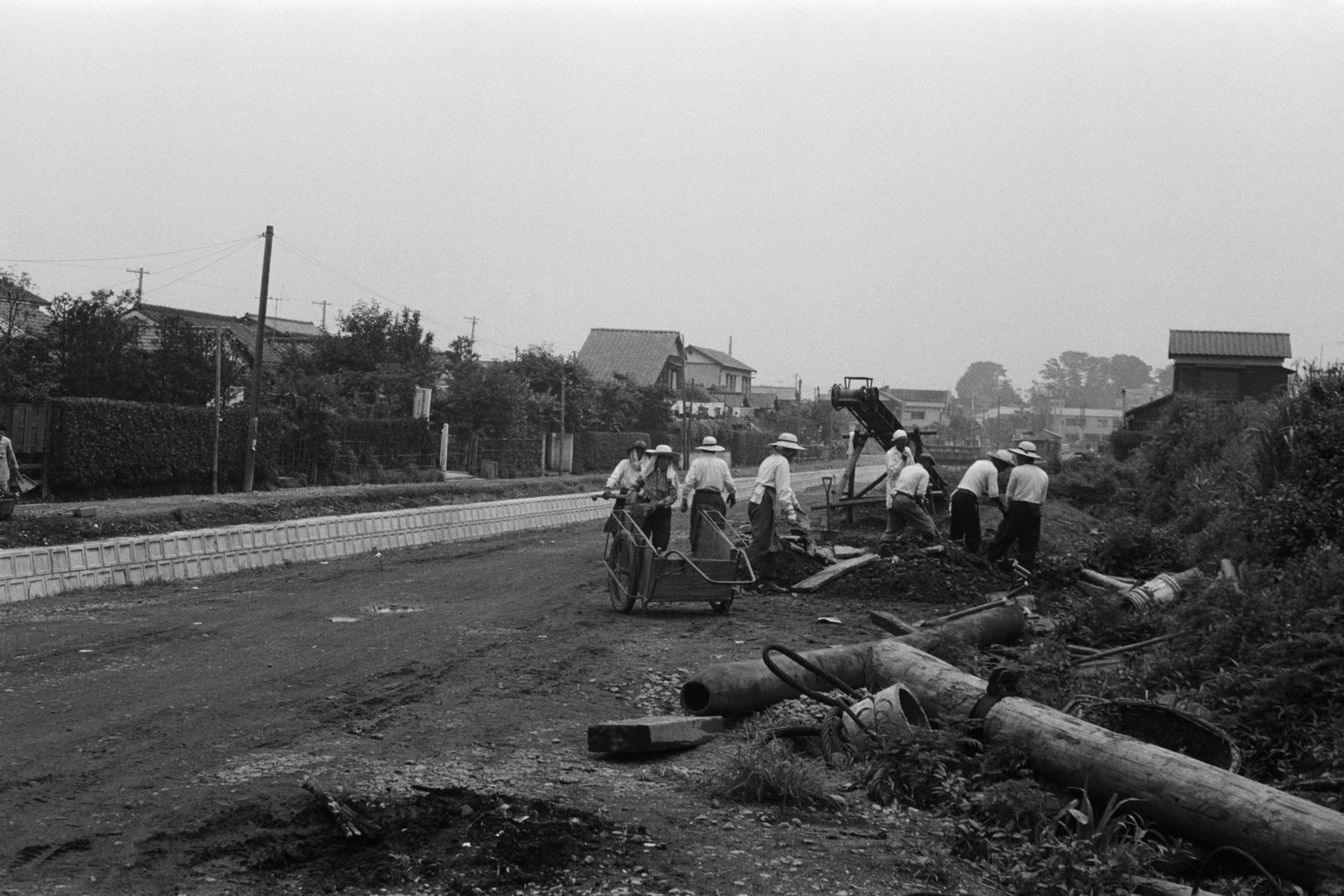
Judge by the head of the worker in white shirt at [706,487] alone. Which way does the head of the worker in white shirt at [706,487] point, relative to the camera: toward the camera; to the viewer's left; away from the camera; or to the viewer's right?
away from the camera

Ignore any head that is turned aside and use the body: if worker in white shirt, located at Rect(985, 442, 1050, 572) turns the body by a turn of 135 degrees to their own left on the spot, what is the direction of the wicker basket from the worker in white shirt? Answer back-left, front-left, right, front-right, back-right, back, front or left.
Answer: front-left

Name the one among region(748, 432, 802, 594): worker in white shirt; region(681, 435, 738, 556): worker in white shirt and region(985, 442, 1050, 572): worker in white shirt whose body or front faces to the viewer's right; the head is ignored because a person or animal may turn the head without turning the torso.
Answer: region(748, 432, 802, 594): worker in white shirt

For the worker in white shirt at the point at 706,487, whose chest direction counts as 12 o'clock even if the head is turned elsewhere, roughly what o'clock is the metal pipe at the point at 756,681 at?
The metal pipe is roughly at 6 o'clock from the worker in white shirt.

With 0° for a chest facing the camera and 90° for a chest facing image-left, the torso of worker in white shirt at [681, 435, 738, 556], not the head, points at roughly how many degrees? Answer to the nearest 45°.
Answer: approximately 180°

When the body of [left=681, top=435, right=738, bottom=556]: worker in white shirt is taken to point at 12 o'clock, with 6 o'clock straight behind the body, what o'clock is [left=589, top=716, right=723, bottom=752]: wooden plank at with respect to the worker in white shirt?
The wooden plank is roughly at 6 o'clock from the worker in white shirt.

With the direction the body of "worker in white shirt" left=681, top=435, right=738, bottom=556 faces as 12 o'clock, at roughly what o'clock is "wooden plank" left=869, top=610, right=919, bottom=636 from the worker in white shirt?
The wooden plank is roughly at 5 o'clock from the worker in white shirt.

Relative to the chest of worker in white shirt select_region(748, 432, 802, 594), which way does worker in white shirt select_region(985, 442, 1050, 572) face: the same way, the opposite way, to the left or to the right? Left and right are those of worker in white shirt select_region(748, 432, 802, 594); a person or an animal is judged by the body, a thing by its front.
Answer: to the left

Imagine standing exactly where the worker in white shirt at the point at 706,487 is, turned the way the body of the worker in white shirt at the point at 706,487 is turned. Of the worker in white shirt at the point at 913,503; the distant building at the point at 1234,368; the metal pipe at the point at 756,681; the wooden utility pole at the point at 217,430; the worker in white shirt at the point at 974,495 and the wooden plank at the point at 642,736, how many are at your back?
2

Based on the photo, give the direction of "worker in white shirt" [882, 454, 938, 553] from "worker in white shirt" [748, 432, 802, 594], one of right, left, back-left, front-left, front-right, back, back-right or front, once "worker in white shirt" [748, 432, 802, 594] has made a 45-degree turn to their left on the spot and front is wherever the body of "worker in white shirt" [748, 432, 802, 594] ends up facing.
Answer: front

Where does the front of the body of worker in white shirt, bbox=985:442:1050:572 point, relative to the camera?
away from the camera

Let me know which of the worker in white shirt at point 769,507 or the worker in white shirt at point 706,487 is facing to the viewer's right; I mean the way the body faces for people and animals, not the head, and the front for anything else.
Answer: the worker in white shirt at point 769,507

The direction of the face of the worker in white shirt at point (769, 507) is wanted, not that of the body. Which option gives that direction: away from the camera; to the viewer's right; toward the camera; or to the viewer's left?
to the viewer's right

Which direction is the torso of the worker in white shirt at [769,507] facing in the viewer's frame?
to the viewer's right
